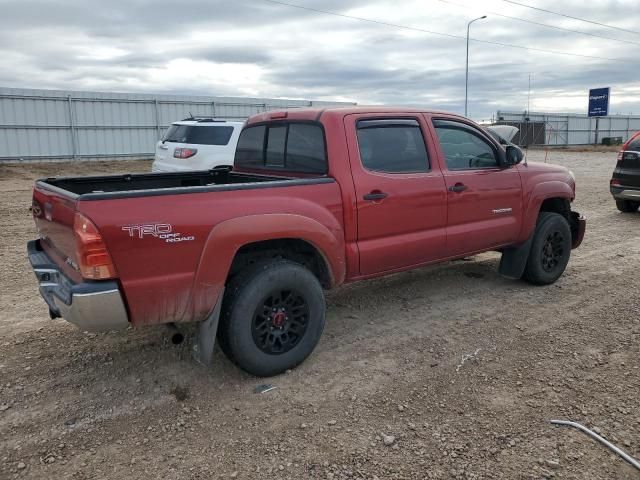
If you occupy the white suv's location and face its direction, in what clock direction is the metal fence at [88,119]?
The metal fence is roughly at 10 o'clock from the white suv.

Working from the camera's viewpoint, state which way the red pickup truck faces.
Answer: facing away from the viewer and to the right of the viewer

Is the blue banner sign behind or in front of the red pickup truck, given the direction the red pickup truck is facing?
in front

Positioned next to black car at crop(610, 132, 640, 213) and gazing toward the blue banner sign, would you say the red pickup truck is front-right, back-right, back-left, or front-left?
back-left

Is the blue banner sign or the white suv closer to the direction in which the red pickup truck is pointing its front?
the blue banner sign

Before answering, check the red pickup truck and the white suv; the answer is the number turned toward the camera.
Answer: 0

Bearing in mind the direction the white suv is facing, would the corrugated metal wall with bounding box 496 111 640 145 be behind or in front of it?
in front

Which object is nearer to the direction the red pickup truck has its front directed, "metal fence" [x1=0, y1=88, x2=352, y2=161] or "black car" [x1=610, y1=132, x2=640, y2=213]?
the black car

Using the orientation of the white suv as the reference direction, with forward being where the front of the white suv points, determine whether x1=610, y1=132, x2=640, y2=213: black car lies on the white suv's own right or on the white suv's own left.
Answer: on the white suv's own right

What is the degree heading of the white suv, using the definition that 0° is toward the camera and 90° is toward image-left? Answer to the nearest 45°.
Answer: approximately 225°

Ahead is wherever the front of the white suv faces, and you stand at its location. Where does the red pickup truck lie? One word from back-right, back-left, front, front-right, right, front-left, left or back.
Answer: back-right
